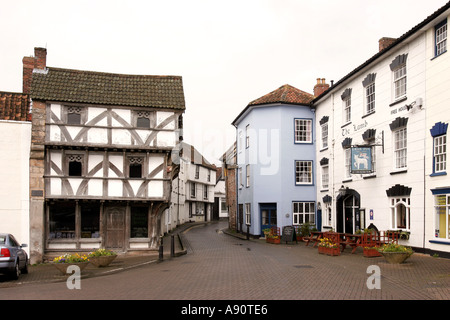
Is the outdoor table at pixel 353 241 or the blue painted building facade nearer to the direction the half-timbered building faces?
the outdoor table

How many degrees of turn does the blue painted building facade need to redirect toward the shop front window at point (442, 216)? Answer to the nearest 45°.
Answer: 0° — it already faces it

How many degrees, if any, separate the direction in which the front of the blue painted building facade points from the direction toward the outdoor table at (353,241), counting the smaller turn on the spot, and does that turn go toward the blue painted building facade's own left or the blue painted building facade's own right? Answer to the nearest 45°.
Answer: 0° — it already faces it

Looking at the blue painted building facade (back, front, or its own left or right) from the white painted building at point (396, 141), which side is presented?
front

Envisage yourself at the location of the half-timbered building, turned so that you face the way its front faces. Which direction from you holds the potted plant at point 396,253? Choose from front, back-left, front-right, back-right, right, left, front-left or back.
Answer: front-left

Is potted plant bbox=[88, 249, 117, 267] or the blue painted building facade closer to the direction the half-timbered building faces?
the potted plant

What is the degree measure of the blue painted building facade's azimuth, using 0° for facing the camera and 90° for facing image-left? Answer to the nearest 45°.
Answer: approximately 0°

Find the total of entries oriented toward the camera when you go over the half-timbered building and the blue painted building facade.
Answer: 2

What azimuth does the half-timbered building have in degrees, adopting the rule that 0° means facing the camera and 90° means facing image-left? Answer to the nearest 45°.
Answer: approximately 0°
